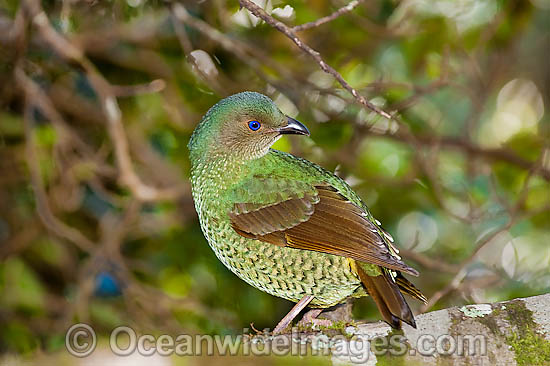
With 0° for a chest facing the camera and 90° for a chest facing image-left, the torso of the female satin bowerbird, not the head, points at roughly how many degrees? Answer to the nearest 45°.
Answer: approximately 90°

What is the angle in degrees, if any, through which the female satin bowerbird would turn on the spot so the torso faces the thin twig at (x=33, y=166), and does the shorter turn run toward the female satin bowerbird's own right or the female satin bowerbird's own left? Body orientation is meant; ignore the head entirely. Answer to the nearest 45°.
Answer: approximately 45° to the female satin bowerbird's own right

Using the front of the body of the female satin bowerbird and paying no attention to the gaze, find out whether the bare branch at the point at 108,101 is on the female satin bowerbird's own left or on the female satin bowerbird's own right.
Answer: on the female satin bowerbird's own right
